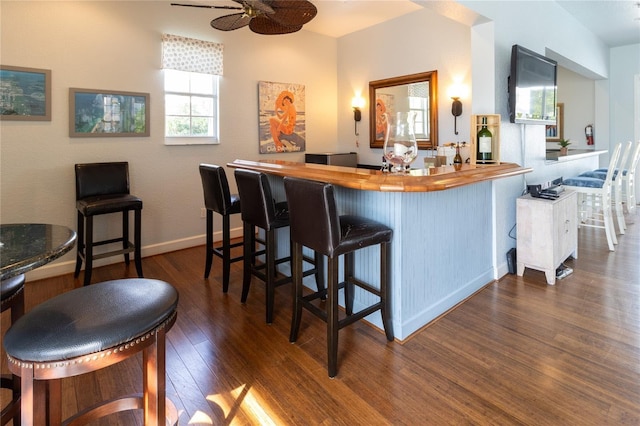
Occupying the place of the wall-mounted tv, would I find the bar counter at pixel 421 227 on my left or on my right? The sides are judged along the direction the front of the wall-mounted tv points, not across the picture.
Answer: on my right

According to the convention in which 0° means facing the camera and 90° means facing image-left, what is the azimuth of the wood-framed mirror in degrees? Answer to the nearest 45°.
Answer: approximately 45°

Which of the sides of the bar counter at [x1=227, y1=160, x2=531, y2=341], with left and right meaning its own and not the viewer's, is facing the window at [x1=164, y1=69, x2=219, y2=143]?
right

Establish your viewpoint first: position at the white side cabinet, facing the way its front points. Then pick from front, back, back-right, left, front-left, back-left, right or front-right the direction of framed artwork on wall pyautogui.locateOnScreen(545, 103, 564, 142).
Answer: back-left

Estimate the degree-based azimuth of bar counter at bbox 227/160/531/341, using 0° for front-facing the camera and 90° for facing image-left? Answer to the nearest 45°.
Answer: approximately 45°
